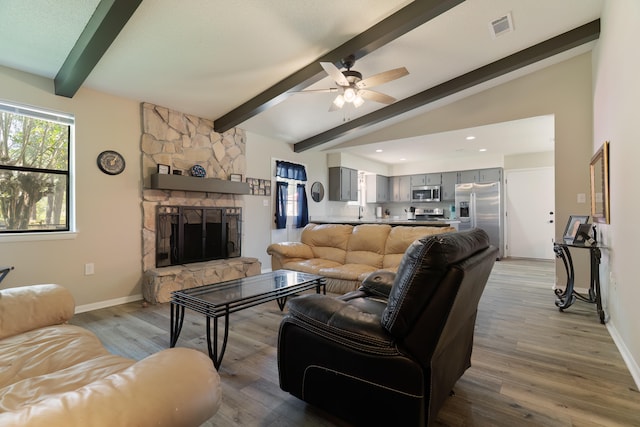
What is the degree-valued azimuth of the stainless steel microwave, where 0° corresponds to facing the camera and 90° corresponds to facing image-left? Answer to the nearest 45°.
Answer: approximately 0°

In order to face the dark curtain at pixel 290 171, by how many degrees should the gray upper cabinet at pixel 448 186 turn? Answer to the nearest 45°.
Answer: approximately 45° to its right

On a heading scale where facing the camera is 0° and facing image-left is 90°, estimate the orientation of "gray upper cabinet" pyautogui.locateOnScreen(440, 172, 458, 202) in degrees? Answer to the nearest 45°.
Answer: approximately 0°

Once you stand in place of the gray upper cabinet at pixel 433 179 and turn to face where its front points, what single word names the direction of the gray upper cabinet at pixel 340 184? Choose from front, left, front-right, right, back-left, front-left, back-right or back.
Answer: front-right

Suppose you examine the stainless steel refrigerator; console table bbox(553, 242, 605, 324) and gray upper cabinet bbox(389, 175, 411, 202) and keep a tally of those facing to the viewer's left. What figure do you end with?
1

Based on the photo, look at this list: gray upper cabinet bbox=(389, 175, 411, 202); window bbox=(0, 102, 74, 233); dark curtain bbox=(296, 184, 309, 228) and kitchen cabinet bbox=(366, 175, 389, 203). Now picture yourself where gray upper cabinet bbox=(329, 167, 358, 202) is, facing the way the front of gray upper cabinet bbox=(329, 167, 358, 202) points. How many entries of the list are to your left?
2

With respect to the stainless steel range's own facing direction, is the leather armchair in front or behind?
in front

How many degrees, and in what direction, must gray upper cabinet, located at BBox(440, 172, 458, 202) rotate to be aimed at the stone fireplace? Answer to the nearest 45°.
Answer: approximately 45° to its right

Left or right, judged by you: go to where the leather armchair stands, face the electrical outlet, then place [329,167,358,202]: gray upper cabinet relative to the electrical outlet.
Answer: right

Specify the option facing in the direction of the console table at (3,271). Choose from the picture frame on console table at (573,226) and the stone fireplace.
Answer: the picture frame on console table

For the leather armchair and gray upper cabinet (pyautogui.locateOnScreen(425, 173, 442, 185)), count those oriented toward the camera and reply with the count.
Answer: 1
